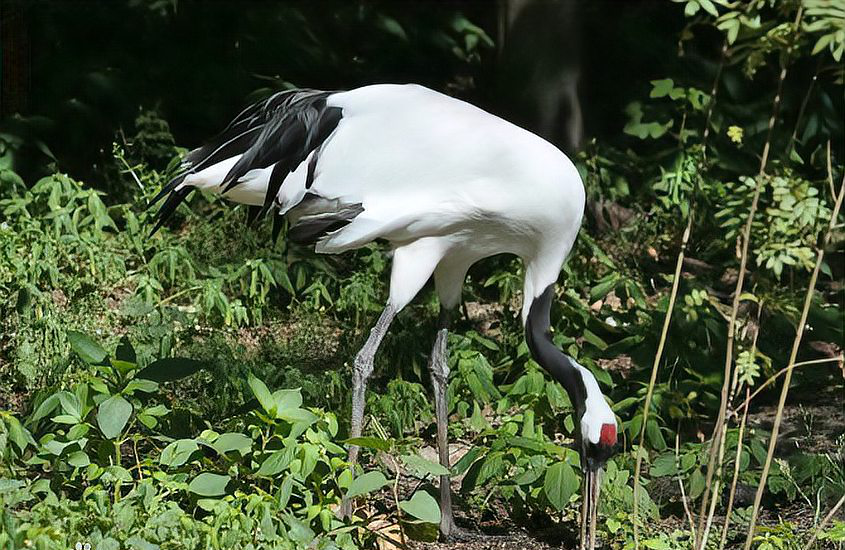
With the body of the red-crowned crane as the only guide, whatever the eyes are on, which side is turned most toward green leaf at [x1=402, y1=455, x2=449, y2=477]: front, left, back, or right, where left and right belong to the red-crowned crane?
right

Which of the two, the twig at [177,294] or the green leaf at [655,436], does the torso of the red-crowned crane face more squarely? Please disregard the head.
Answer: the green leaf

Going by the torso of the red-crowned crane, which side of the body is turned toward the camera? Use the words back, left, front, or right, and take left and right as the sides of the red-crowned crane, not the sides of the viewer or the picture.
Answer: right

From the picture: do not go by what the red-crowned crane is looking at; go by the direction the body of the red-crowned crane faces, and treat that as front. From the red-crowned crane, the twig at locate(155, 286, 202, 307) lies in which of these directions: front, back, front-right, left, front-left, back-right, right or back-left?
back-left

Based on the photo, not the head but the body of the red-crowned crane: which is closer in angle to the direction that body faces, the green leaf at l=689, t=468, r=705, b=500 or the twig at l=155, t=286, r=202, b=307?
the green leaf

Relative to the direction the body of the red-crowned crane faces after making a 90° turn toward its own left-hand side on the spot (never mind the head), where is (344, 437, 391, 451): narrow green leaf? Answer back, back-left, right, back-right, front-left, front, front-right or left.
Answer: back

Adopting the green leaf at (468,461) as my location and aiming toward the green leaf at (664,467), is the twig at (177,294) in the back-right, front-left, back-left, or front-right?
back-left

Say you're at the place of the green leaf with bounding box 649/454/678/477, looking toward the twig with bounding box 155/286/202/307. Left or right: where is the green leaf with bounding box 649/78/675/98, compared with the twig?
right
